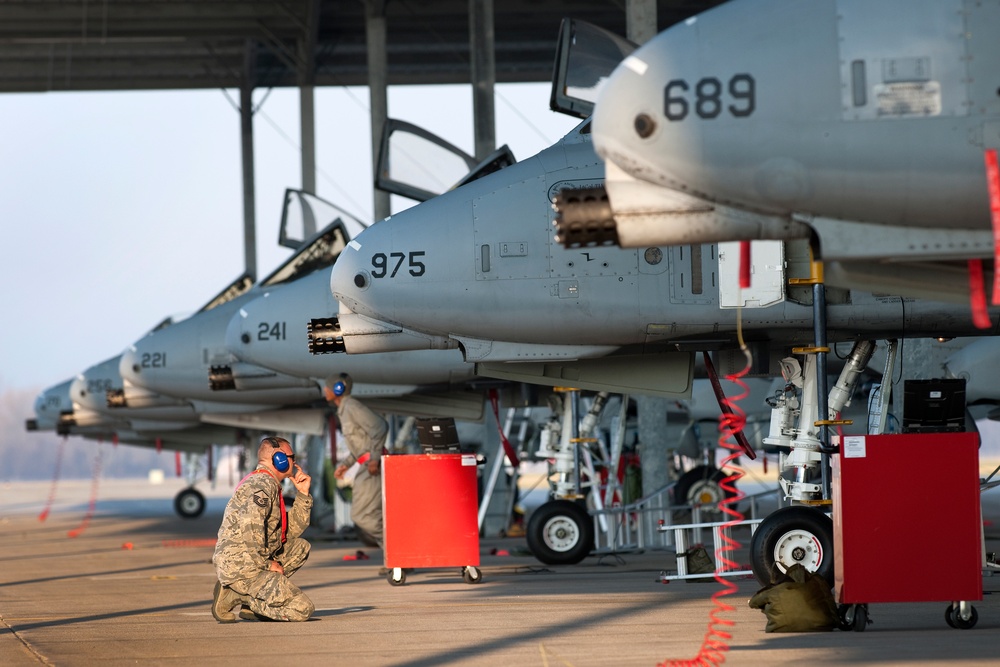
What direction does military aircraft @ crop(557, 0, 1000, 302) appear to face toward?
to the viewer's left

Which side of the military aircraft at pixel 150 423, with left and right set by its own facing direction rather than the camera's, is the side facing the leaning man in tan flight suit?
left

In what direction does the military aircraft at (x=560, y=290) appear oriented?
to the viewer's left

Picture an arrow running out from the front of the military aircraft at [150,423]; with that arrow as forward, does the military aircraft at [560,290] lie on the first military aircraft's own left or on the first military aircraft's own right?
on the first military aircraft's own left

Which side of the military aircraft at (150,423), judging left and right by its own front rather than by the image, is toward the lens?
left
